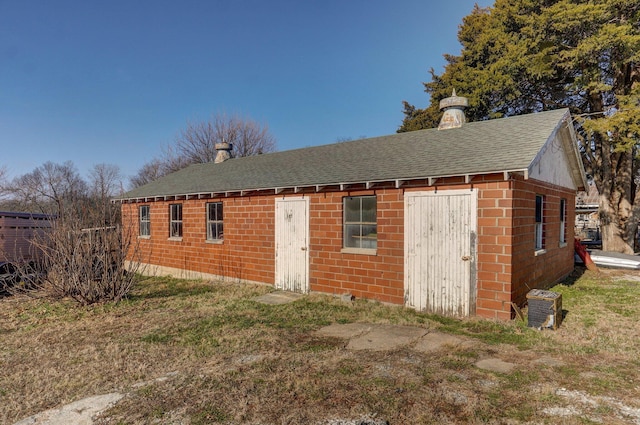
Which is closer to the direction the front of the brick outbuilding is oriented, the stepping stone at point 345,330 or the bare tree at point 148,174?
the stepping stone

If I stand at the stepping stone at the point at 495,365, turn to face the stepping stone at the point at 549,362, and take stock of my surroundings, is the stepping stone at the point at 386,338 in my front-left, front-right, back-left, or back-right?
back-left

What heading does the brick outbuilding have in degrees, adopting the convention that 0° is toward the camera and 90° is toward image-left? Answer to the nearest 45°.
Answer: approximately 45°

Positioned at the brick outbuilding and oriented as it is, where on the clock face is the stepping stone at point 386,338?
The stepping stone is roughly at 11 o'clock from the brick outbuilding.

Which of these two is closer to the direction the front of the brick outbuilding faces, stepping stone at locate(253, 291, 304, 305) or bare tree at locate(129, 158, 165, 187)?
the stepping stone

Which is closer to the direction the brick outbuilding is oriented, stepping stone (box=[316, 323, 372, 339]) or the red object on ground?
the stepping stone

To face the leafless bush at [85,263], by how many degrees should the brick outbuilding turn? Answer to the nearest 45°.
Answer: approximately 45° to its right

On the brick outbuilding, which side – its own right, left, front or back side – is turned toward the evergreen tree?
back
